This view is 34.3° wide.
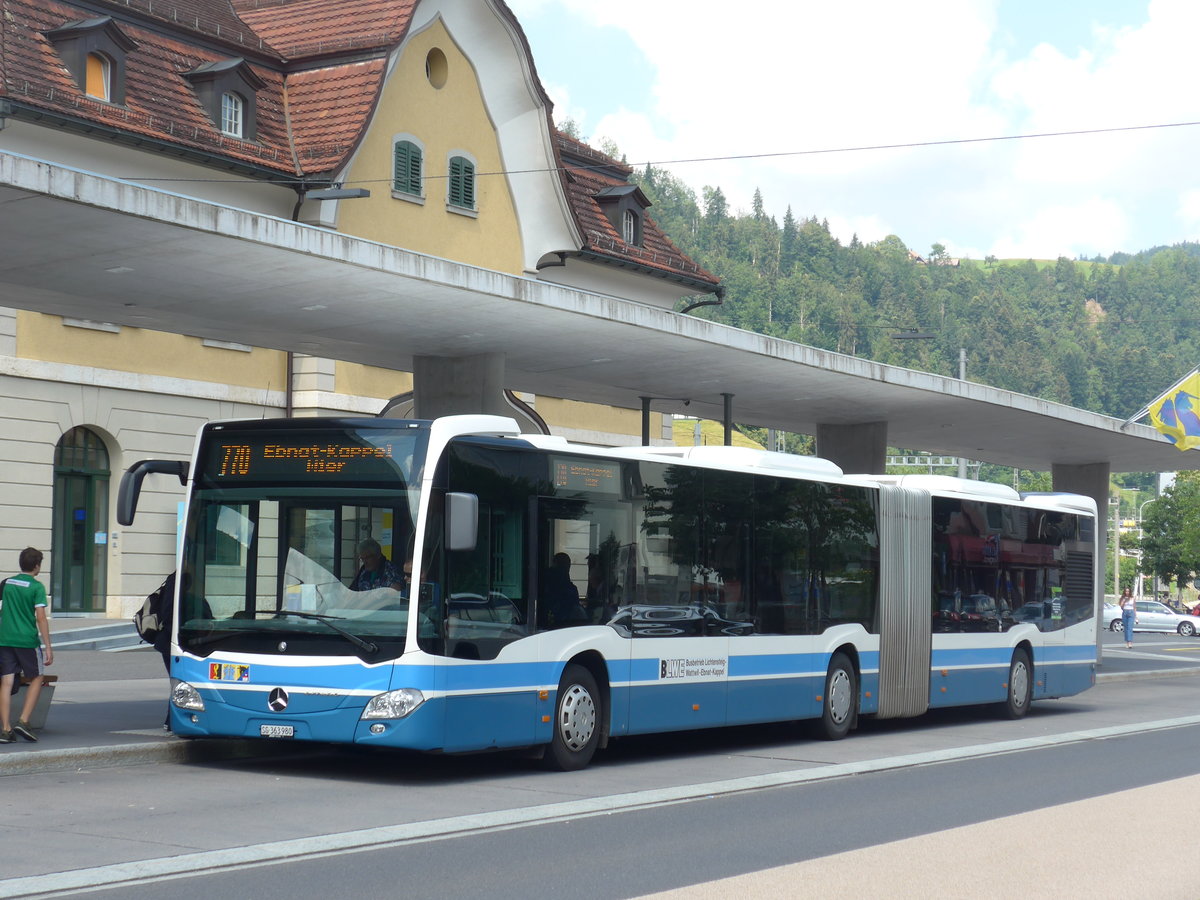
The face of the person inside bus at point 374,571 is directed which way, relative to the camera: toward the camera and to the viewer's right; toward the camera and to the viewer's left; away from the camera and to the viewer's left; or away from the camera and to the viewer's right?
toward the camera and to the viewer's left

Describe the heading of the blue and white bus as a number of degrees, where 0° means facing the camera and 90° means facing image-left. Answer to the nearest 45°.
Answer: approximately 45°

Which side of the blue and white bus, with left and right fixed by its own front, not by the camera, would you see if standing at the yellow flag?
back

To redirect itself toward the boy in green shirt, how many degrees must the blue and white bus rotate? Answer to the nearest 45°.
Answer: approximately 45° to its right

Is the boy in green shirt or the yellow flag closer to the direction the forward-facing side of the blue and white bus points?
the boy in green shirt

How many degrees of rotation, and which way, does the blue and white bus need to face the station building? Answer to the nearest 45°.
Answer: approximately 135° to its right
